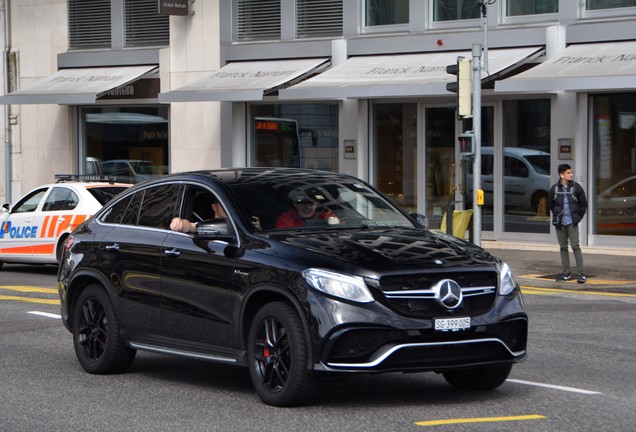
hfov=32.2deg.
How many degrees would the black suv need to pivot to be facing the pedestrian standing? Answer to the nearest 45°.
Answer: approximately 90° to its left

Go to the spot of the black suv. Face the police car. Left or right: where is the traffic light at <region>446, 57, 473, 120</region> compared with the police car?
right

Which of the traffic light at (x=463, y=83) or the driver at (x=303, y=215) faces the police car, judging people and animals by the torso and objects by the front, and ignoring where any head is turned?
the traffic light

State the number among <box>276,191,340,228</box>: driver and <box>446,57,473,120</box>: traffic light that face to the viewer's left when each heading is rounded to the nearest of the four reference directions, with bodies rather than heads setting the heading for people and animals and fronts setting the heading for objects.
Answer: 1

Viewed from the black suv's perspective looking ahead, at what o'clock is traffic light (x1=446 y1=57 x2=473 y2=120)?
The traffic light is roughly at 8 o'clock from the black suv.

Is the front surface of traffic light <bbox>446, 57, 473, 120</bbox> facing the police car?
yes

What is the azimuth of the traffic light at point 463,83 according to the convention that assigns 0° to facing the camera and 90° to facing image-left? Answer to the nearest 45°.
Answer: approximately 90°

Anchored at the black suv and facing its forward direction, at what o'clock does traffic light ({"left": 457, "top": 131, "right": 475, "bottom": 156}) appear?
The traffic light is roughly at 8 o'clock from the black suv.

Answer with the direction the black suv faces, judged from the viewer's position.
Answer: facing the viewer and to the right of the viewer

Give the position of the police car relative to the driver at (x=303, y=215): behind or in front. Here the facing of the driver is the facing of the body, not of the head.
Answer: behind
